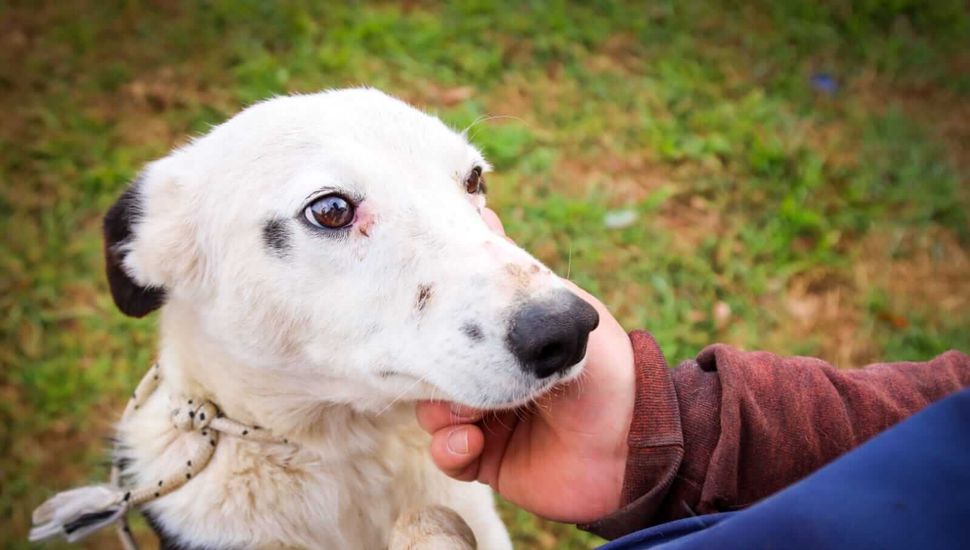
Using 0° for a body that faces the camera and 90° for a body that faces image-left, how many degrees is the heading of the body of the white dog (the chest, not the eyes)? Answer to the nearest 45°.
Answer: approximately 315°
